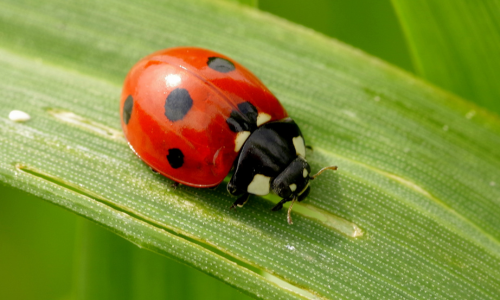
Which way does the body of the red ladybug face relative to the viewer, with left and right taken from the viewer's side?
facing the viewer and to the right of the viewer

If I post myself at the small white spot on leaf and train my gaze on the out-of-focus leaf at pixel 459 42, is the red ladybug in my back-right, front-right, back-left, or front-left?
front-right
